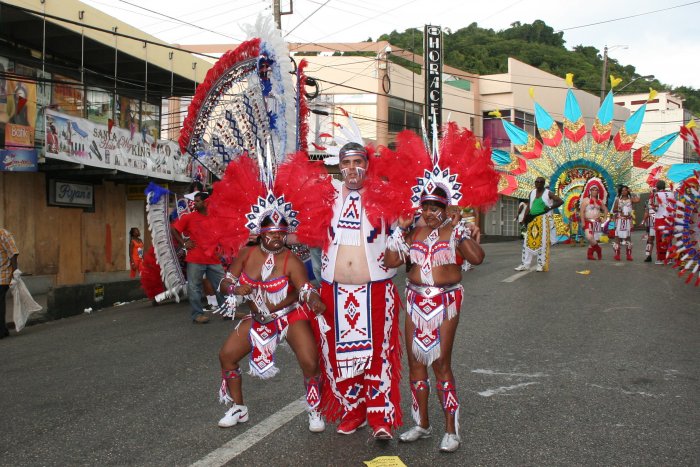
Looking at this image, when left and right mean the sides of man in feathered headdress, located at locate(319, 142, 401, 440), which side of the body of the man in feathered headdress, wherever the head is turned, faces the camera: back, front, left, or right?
front

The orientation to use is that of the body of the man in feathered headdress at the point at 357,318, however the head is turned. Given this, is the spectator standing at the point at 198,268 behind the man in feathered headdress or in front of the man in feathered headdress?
behind

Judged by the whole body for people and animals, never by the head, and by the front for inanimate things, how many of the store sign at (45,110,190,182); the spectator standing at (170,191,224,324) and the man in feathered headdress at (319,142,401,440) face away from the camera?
0

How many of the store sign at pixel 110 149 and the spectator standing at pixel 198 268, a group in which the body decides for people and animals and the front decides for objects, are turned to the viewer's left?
0

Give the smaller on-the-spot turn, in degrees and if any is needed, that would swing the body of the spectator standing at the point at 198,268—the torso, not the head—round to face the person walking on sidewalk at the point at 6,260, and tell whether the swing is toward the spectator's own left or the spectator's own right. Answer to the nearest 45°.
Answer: approximately 135° to the spectator's own right

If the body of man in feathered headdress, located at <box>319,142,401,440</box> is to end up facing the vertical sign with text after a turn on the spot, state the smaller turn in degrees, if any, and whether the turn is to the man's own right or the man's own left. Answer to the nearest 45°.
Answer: approximately 180°

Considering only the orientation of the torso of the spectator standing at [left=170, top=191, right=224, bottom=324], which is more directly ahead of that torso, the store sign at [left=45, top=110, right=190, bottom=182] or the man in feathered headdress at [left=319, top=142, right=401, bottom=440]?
the man in feathered headdress

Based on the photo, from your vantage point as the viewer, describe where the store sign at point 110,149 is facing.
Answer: facing the viewer and to the right of the viewer

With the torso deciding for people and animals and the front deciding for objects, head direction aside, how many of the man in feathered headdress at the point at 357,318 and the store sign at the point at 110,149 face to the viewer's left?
0

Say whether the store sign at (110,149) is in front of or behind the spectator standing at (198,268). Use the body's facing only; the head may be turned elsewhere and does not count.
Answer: behind
